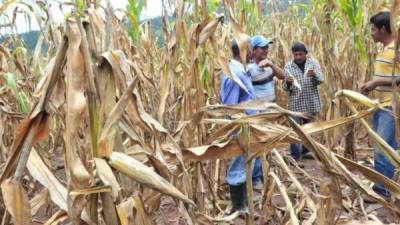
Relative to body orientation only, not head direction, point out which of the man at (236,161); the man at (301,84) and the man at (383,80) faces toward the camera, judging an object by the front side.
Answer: the man at (301,84)

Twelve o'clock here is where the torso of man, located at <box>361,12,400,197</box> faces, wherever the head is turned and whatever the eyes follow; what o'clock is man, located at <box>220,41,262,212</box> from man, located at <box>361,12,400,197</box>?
man, located at <box>220,41,262,212</box> is roughly at 11 o'clock from man, located at <box>361,12,400,197</box>.

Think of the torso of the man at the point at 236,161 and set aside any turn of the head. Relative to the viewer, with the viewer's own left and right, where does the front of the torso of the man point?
facing to the right of the viewer

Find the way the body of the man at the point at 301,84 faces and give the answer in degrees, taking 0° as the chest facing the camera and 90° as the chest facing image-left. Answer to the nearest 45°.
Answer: approximately 0°

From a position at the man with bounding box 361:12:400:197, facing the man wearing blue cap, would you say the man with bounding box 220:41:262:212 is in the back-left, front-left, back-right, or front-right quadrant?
front-left

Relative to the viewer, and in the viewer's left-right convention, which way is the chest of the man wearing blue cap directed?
facing the viewer and to the right of the viewer

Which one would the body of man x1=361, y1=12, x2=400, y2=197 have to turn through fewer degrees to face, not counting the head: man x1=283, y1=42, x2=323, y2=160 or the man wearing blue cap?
the man wearing blue cap

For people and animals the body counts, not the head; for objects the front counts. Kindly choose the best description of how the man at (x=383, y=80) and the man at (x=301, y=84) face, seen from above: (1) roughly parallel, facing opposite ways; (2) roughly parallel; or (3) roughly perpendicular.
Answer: roughly perpendicular

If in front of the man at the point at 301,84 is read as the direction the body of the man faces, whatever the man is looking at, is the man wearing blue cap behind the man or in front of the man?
in front

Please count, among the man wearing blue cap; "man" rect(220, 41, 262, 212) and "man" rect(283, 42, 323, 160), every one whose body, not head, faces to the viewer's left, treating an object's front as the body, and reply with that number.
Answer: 0

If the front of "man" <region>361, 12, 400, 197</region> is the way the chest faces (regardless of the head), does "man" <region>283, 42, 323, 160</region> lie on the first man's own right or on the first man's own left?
on the first man's own right

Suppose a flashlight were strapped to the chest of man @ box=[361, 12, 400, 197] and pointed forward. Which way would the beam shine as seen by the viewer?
to the viewer's left
